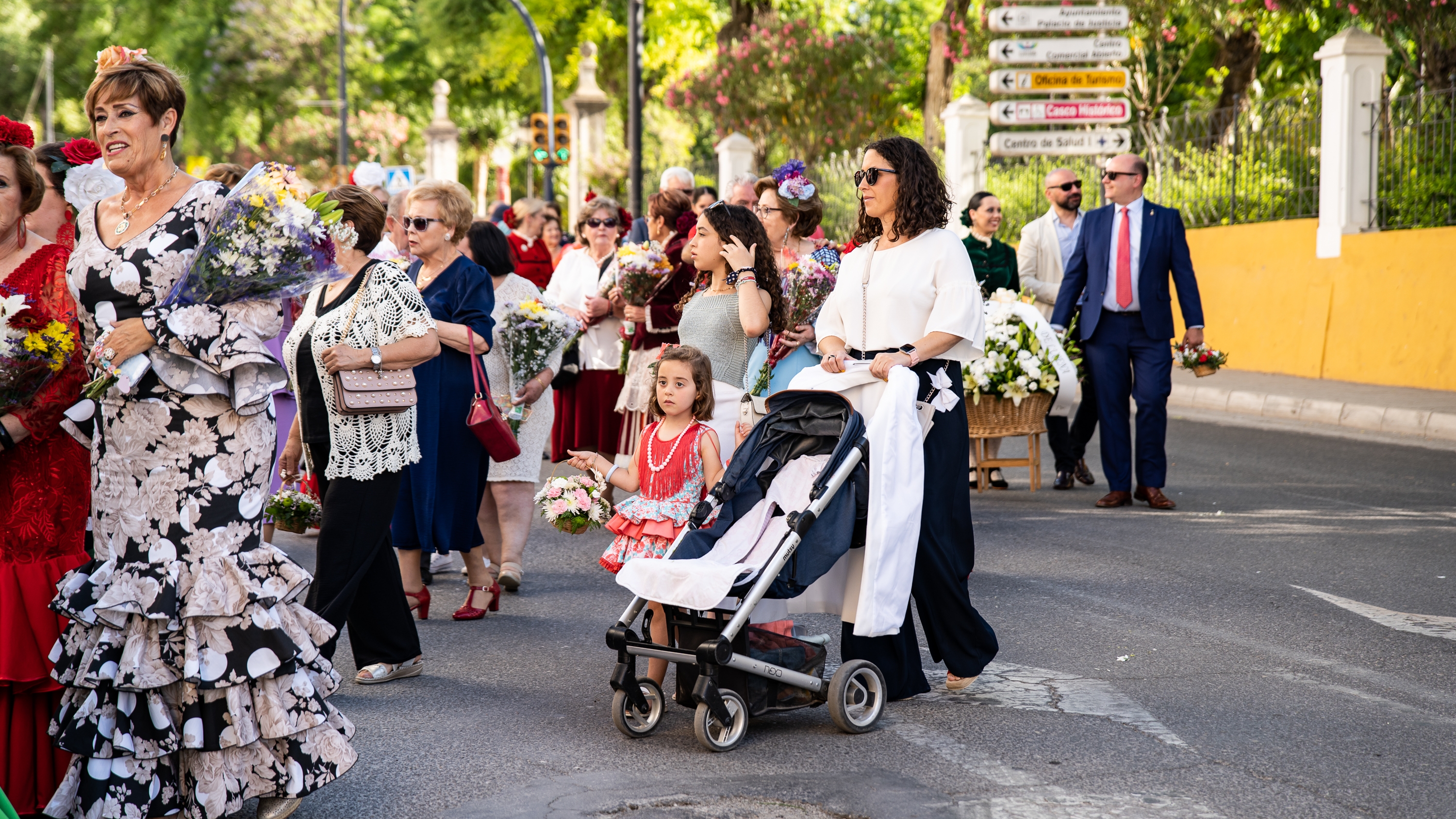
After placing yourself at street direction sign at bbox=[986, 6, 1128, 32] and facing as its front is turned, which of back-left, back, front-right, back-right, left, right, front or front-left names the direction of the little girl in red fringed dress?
front

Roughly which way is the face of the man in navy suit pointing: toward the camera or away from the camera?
toward the camera

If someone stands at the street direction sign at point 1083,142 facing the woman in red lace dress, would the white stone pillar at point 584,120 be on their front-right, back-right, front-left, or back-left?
back-right

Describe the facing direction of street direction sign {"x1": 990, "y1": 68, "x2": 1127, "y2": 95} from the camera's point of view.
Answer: facing the viewer

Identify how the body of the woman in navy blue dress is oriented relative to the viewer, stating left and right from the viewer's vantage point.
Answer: facing the viewer and to the left of the viewer

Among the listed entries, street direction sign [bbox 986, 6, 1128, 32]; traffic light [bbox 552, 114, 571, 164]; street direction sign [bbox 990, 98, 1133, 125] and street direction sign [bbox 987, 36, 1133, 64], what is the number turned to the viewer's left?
0

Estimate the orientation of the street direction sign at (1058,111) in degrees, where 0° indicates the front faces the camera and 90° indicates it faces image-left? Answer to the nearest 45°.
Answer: approximately 0°

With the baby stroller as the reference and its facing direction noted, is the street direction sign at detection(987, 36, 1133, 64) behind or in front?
behind

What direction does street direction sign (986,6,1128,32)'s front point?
toward the camera

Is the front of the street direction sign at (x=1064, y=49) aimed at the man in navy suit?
yes
